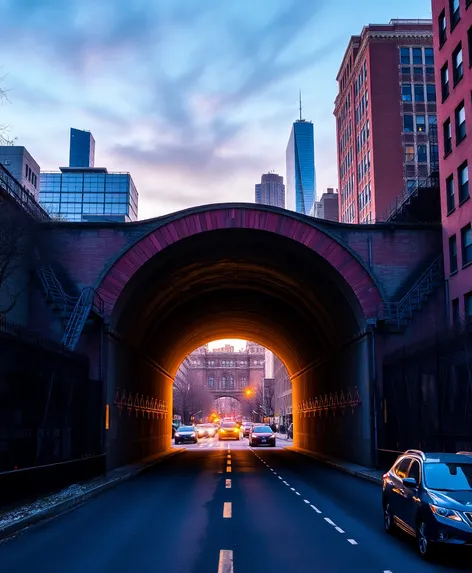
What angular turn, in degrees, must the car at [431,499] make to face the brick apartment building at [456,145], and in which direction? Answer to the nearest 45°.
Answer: approximately 135° to its left
